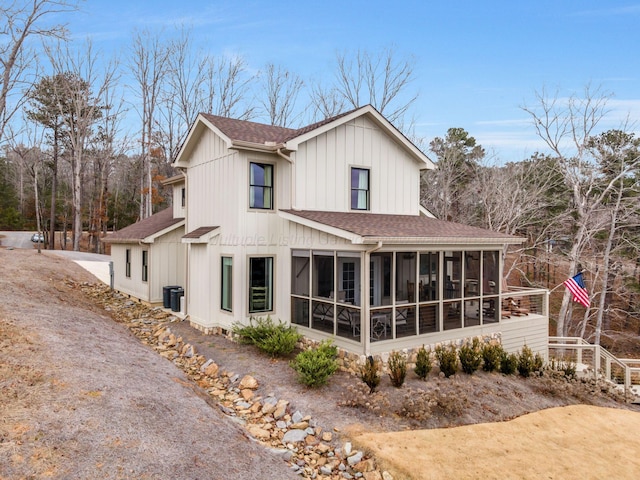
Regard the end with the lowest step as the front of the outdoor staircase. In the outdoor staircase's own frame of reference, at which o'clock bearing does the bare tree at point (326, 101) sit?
The bare tree is roughly at 7 o'clock from the outdoor staircase.

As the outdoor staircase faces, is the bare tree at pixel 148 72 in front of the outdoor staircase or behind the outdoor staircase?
behind

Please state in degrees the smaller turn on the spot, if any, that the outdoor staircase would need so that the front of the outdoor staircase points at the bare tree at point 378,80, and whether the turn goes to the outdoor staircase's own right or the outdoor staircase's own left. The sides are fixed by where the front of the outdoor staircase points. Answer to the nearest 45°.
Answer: approximately 135° to the outdoor staircase's own left

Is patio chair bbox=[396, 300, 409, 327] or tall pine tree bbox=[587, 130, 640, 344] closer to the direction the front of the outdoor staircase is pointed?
the tall pine tree

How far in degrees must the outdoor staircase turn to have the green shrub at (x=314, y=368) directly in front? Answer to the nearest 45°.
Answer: approximately 135° to its right

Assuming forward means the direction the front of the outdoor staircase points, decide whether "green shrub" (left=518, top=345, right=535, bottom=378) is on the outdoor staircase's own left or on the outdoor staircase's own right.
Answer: on the outdoor staircase's own right

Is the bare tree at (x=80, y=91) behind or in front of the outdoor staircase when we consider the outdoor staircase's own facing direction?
behind

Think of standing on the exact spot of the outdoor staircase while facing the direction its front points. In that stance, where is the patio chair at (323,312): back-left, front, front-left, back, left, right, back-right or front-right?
back-right

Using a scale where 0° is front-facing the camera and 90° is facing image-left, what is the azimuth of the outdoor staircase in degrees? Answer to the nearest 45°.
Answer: approximately 270°

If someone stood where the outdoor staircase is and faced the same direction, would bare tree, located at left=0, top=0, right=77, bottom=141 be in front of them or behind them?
behind
